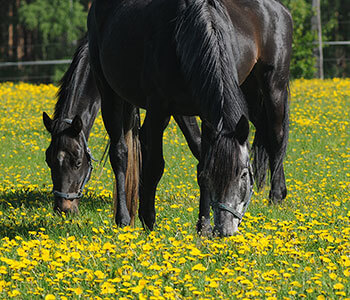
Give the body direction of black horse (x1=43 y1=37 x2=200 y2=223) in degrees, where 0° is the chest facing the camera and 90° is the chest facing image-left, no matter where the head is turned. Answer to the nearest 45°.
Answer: approximately 45°
